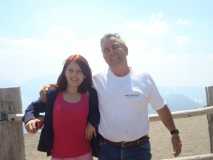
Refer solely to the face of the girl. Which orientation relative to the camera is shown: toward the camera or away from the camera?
toward the camera

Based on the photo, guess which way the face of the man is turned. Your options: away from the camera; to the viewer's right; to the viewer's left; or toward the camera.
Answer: toward the camera

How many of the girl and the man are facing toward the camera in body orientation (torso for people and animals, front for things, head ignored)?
2

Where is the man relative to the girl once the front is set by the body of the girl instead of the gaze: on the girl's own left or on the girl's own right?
on the girl's own left

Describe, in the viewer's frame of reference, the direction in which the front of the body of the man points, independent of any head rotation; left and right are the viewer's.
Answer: facing the viewer

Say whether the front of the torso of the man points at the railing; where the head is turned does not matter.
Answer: no

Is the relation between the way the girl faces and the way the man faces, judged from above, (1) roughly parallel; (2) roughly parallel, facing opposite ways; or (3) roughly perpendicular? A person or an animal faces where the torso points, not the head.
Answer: roughly parallel

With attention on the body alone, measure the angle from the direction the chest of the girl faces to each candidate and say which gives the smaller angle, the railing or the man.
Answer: the man

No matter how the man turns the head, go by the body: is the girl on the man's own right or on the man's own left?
on the man's own right

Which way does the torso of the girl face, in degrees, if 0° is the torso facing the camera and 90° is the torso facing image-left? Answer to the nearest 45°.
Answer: approximately 0°
